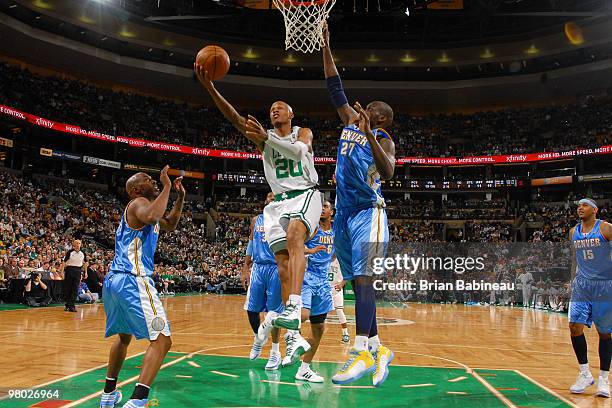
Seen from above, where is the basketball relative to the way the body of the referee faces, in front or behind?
in front

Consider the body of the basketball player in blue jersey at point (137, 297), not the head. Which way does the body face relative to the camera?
to the viewer's right

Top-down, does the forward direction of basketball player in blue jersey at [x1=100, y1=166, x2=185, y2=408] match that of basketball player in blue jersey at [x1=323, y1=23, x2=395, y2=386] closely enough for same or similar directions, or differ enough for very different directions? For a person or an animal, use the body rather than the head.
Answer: very different directions

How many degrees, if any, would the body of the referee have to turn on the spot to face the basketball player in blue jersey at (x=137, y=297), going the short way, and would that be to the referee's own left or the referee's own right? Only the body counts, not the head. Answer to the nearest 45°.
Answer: approximately 45° to the referee's own right

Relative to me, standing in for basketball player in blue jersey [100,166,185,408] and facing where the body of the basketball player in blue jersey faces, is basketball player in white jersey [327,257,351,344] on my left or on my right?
on my left

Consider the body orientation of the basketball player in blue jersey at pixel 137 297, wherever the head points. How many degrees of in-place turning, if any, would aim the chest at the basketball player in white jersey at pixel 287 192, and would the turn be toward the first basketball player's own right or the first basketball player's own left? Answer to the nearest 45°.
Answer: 0° — they already face them

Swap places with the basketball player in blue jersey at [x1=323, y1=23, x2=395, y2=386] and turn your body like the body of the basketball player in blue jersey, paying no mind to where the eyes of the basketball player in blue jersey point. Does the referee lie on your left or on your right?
on your right

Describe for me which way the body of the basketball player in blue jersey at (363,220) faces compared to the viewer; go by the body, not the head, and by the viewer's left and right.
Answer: facing the viewer and to the left of the viewer

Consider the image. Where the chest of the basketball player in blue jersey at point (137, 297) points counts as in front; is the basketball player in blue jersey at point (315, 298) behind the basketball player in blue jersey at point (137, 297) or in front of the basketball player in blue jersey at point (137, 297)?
in front
